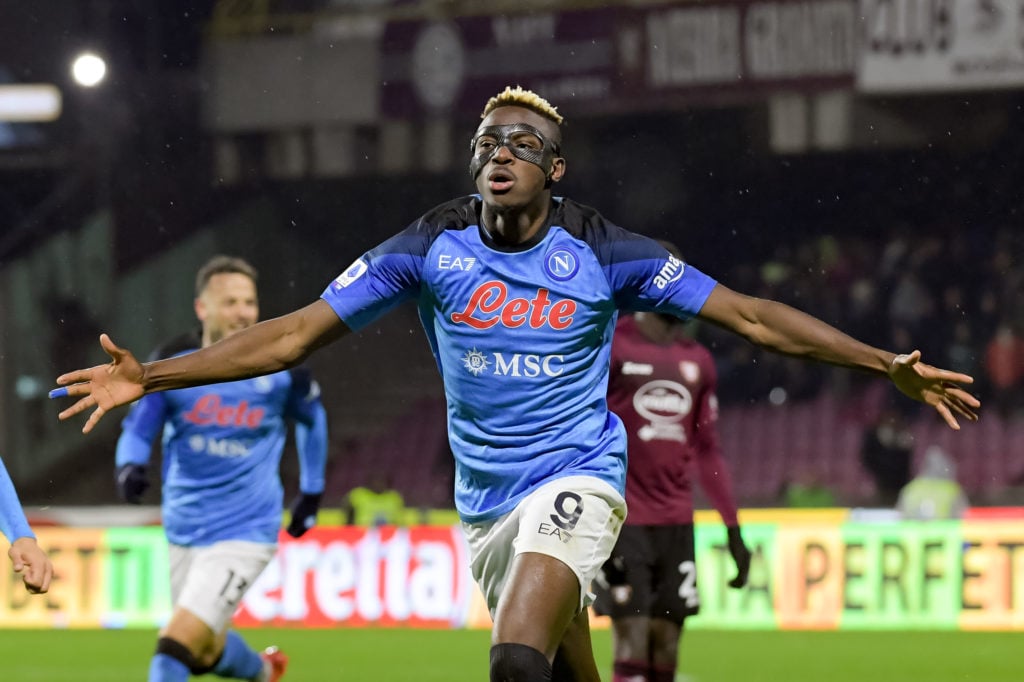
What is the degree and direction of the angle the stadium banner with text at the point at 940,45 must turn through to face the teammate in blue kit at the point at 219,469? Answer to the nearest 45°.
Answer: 0° — it already faces them

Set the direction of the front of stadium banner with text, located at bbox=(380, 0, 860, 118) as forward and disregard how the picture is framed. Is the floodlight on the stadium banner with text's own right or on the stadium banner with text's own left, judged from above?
on the stadium banner with text's own right

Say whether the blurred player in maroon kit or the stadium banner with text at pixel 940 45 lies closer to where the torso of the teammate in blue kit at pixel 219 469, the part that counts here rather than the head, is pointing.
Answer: the blurred player in maroon kit

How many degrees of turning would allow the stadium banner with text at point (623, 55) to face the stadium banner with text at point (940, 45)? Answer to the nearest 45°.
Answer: approximately 90° to its left

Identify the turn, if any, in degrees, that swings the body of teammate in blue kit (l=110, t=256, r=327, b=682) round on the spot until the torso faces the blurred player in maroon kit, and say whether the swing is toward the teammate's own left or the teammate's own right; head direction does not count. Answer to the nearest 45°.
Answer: approximately 90° to the teammate's own left
